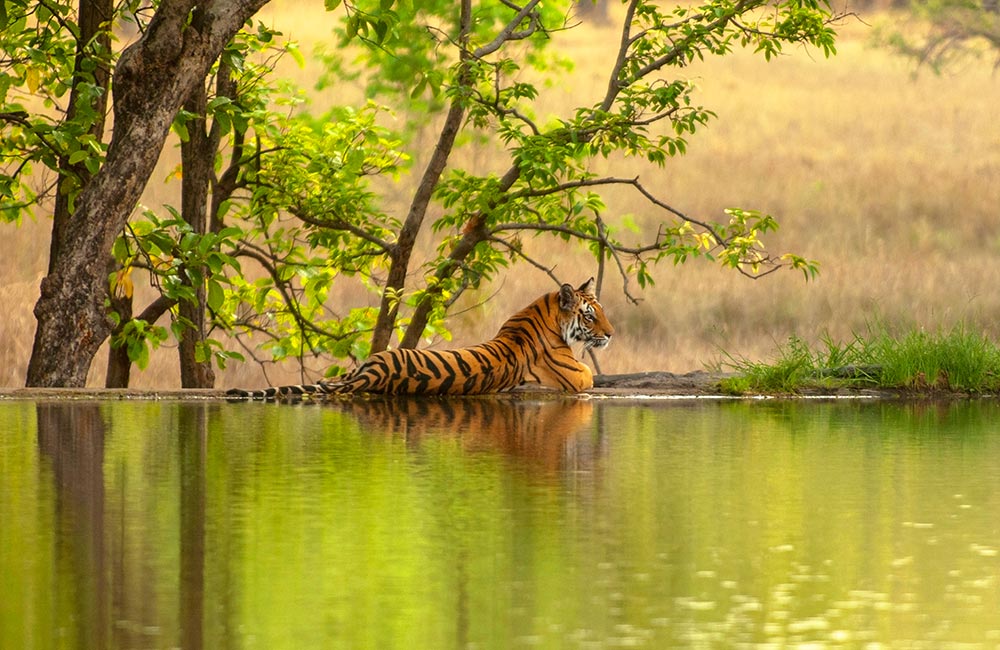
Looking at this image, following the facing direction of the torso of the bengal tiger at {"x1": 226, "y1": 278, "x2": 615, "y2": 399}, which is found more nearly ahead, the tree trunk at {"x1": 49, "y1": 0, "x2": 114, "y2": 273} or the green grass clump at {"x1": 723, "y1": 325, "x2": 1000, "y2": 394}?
the green grass clump

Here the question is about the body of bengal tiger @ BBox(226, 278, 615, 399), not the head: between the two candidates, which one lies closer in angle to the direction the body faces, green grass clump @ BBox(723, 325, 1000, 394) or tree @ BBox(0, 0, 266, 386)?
the green grass clump

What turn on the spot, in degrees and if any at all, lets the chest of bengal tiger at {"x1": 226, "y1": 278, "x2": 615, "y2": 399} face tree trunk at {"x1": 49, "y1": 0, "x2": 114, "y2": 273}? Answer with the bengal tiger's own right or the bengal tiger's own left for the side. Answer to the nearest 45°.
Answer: approximately 180°

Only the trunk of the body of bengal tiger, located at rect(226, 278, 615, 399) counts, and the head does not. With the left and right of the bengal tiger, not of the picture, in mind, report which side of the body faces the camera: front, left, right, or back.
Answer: right

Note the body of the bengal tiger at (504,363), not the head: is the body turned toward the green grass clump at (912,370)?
yes

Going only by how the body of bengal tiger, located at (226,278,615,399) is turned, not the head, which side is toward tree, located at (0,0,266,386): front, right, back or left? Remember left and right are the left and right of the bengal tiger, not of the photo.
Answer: back
